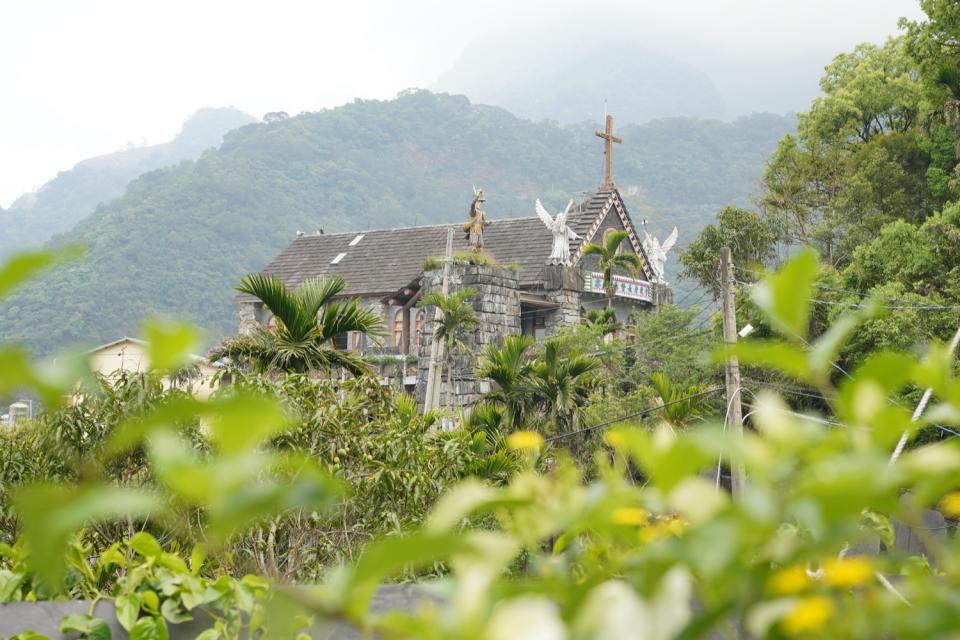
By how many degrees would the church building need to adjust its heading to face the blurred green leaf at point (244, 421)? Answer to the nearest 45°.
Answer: approximately 45° to its right

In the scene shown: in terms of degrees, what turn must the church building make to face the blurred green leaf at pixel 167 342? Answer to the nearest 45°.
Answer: approximately 45° to its right

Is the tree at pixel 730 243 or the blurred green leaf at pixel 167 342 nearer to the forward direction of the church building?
the tree

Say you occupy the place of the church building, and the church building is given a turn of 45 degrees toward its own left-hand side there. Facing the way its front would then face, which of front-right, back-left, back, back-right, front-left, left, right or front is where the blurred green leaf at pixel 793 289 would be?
right

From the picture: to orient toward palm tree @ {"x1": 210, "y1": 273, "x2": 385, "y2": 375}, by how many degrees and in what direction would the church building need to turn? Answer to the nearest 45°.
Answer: approximately 45° to its right

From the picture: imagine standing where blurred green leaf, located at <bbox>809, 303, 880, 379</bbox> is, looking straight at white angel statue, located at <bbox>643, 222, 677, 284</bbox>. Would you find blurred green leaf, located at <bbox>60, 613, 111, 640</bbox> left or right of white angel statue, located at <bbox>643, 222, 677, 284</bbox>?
left

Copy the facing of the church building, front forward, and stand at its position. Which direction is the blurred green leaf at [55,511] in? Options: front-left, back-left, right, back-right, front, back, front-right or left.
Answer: front-right

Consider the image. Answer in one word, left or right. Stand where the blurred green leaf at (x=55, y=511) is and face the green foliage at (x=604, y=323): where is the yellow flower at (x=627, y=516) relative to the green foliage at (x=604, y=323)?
right

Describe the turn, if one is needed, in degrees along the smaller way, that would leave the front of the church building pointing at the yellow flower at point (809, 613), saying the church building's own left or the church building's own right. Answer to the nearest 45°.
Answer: approximately 45° to the church building's own right

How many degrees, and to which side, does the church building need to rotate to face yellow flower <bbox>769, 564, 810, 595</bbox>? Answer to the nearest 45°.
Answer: approximately 45° to its right

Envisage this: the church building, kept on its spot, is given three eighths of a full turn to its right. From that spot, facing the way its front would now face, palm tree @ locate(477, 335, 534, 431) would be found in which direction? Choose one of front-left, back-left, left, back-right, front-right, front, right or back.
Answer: left

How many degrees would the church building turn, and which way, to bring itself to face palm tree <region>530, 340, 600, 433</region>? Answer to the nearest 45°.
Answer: approximately 45° to its right

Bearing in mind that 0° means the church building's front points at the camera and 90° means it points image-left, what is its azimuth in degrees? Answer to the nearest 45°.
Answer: approximately 315°

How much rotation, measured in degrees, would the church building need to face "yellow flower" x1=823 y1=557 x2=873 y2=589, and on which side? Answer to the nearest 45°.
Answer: approximately 45° to its right

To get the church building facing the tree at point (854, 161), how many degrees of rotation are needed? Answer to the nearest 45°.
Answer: approximately 45° to its left

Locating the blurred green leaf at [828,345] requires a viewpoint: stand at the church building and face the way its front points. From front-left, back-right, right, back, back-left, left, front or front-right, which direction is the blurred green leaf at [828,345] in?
front-right

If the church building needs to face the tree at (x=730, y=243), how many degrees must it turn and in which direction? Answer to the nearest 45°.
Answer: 0° — it already faces it

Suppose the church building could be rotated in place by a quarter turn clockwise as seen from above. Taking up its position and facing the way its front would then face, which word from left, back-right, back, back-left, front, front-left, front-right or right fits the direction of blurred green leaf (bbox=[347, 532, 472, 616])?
front-left
